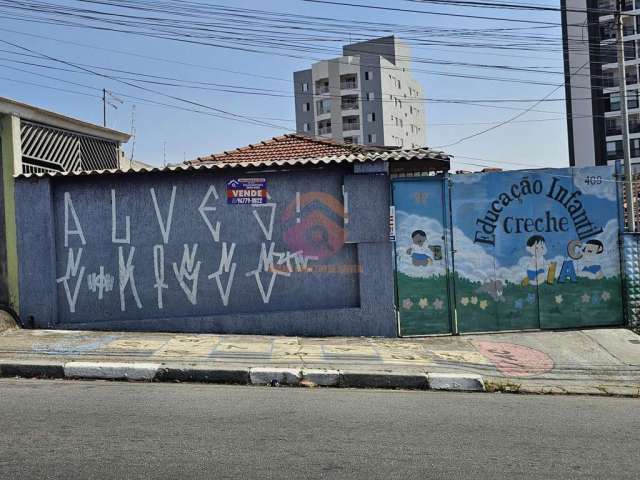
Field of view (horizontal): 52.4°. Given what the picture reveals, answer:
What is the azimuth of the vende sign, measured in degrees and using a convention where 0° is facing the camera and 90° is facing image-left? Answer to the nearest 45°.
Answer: approximately 0°

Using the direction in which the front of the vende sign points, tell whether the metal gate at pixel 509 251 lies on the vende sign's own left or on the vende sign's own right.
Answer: on the vende sign's own left
